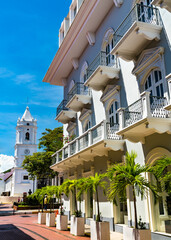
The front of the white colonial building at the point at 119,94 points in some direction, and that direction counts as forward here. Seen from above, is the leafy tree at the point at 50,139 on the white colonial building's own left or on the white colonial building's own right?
on the white colonial building's own right

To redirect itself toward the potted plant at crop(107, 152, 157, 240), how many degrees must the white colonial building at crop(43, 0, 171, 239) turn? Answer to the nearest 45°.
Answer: approximately 45° to its left

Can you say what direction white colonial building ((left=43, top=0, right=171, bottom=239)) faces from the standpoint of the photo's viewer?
facing the viewer and to the left of the viewer
